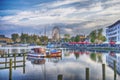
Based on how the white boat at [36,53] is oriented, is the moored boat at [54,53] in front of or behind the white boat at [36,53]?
behind

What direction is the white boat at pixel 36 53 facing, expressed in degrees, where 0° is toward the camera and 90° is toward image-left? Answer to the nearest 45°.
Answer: approximately 90°

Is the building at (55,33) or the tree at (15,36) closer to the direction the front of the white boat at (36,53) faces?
the tree

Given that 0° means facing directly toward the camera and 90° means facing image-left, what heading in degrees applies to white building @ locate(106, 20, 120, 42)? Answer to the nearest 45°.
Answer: approximately 45°

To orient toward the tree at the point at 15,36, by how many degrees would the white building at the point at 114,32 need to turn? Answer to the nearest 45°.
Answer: approximately 45° to its right
